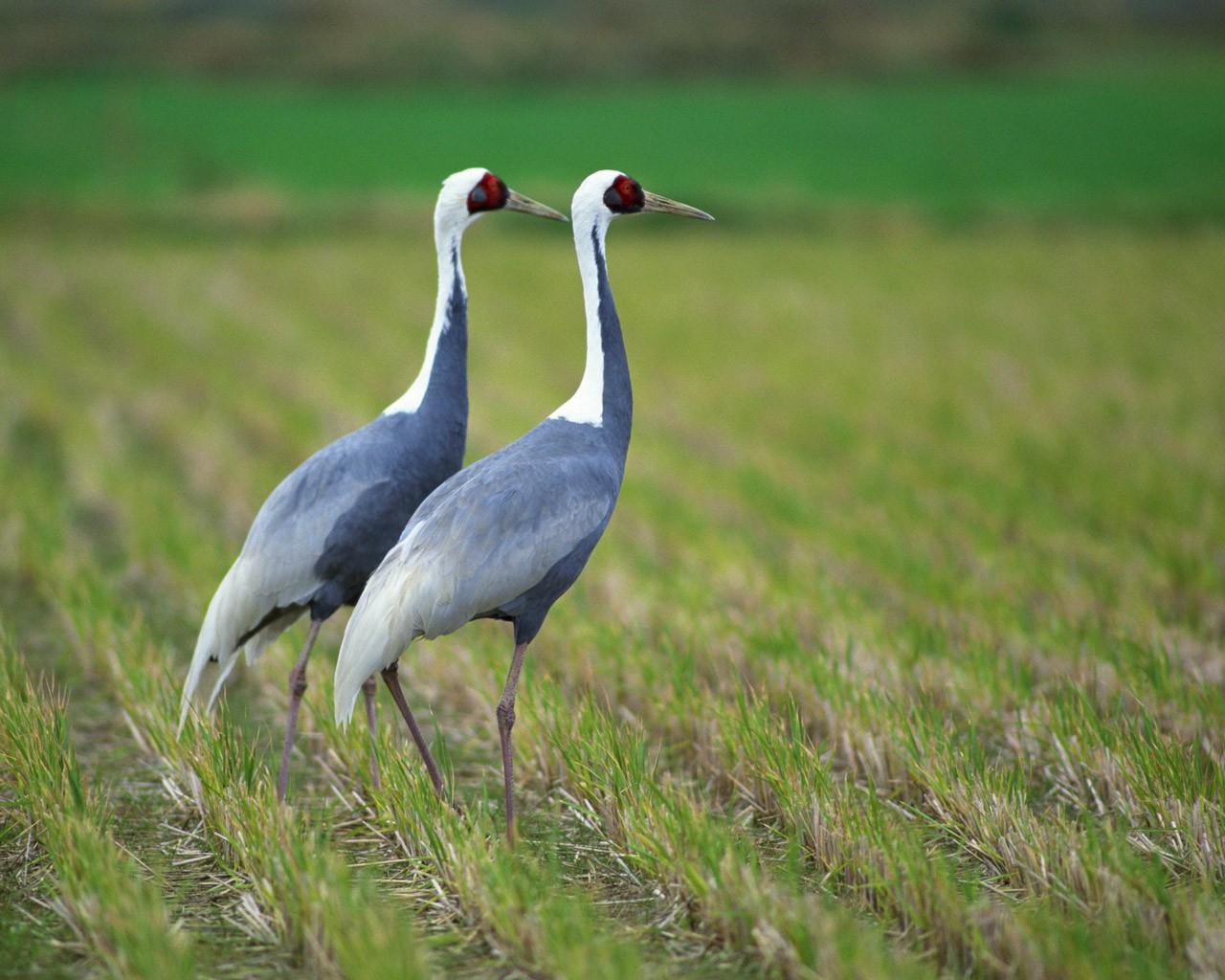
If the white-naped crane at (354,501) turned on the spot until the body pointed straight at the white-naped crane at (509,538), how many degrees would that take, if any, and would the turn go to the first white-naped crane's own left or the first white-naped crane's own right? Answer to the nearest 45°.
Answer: approximately 45° to the first white-naped crane's own right

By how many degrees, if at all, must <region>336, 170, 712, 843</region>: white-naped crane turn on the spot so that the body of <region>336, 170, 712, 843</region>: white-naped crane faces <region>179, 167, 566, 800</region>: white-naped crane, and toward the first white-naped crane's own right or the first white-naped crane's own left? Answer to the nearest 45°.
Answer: approximately 135° to the first white-naped crane's own left

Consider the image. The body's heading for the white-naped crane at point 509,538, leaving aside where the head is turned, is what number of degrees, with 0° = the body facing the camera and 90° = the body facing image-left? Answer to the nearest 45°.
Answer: approximately 270°

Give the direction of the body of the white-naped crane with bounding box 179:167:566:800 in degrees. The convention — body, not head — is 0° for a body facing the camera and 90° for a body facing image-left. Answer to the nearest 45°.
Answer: approximately 270°

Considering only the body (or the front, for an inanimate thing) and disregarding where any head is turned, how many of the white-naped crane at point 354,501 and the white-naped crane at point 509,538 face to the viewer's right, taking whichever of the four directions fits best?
2
